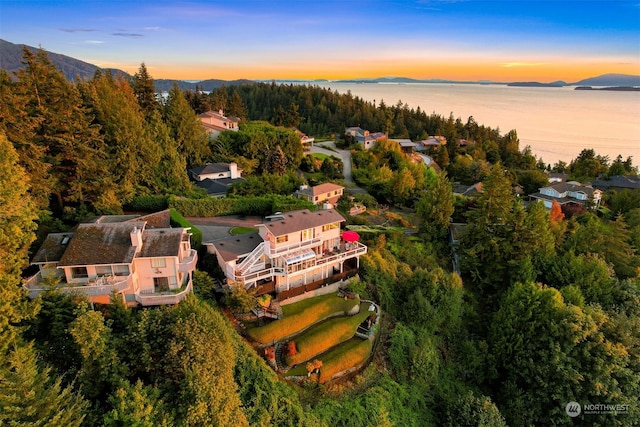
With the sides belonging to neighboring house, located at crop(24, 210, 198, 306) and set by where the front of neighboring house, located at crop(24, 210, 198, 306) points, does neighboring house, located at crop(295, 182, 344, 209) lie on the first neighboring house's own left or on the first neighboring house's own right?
on the first neighboring house's own left

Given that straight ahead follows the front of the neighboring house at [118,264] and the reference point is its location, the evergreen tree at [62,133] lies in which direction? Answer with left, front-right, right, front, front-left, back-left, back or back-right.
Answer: back

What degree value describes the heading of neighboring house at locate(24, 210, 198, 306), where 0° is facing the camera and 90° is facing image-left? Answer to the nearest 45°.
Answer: approximately 0°

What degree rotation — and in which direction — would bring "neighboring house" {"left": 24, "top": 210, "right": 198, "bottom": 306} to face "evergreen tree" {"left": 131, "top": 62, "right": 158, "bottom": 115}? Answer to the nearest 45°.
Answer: approximately 180°

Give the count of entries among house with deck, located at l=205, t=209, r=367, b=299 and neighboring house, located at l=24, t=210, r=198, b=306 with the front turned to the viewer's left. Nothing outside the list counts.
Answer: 0

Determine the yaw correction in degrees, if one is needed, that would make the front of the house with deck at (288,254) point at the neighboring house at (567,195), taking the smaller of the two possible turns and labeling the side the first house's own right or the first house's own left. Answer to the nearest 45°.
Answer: approximately 90° to the first house's own left

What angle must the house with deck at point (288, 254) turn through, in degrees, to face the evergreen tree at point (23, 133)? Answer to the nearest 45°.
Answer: approximately 135° to its right

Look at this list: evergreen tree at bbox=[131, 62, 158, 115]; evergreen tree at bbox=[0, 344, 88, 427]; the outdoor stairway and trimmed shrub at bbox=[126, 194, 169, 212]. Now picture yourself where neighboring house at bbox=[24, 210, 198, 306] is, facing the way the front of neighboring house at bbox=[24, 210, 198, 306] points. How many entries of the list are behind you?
2

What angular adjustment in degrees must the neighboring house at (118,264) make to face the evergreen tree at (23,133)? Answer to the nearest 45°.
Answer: approximately 135° to its right

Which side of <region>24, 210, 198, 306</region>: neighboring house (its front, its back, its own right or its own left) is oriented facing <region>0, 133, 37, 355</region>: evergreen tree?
right

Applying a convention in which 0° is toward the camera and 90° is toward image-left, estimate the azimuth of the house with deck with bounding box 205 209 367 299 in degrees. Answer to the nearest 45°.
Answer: approximately 315°
